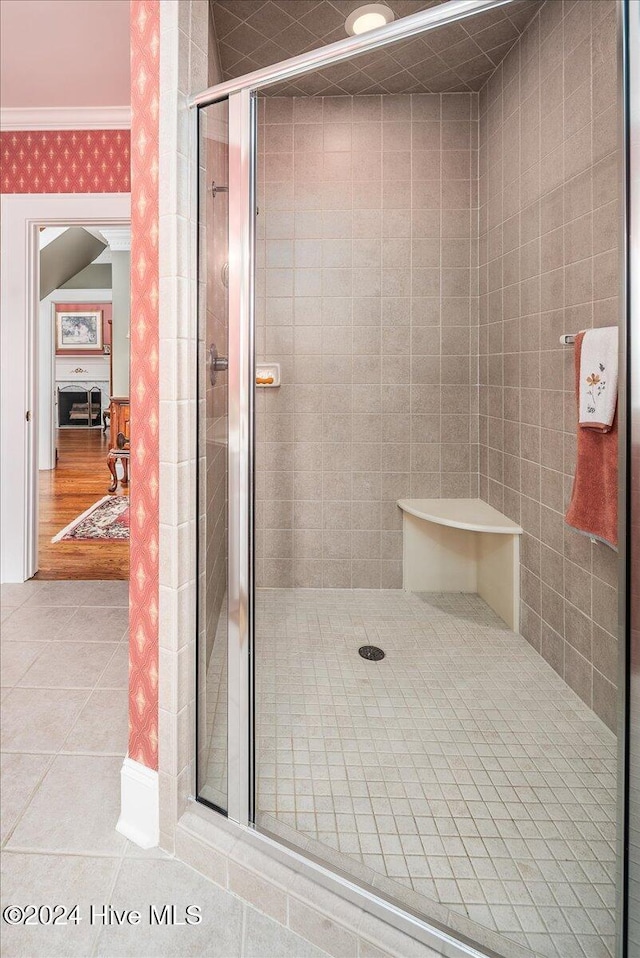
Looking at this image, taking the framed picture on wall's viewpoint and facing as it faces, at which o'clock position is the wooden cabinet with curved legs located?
The wooden cabinet with curved legs is roughly at 12 o'clock from the framed picture on wall.

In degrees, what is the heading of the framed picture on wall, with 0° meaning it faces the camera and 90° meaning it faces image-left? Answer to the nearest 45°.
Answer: approximately 0°

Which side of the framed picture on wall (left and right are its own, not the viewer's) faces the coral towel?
front

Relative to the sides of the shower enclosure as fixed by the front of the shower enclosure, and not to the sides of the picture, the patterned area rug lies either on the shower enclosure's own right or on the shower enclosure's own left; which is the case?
on the shower enclosure's own right

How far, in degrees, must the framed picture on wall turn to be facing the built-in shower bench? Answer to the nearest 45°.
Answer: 0° — it already faces it

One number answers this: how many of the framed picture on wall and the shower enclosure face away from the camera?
0

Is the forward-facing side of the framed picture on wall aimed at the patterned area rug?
yes

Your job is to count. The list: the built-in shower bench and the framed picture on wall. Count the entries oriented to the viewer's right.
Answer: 0
